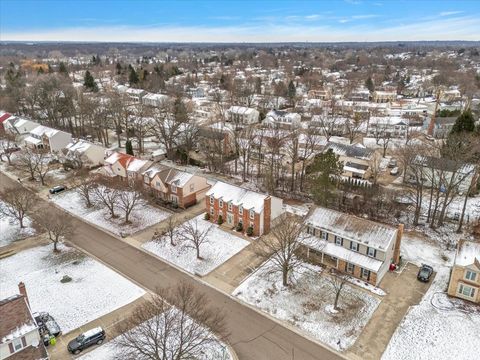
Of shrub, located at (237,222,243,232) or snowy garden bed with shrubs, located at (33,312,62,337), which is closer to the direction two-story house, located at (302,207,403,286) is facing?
the snowy garden bed with shrubs

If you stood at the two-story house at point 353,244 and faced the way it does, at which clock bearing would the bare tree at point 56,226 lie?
The bare tree is roughly at 1 o'clock from the two-story house.

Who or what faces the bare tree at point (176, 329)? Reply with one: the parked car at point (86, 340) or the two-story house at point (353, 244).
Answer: the two-story house

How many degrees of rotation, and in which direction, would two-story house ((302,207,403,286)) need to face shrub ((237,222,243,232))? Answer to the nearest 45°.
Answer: approximately 45° to its right

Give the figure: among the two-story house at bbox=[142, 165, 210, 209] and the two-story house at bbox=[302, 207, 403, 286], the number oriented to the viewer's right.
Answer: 0

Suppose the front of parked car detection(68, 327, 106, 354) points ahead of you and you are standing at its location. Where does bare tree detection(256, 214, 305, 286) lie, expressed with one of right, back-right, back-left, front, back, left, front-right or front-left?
back-left

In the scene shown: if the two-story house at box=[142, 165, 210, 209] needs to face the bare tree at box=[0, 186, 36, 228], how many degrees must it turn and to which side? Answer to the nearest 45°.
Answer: approximately 45° to its right

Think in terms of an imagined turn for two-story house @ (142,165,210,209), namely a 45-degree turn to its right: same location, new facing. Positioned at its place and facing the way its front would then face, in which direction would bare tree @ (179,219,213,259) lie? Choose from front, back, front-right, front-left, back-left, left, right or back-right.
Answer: left

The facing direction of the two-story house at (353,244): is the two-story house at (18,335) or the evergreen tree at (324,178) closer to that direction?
the two-story house

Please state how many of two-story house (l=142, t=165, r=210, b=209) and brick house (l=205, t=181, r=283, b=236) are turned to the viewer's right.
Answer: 0

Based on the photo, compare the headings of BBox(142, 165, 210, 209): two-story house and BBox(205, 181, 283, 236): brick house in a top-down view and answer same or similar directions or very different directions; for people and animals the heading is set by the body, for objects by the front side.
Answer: same or similar directions

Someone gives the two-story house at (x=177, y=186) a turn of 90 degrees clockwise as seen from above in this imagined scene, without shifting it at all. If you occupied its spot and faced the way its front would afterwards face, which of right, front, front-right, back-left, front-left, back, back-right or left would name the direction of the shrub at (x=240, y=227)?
back

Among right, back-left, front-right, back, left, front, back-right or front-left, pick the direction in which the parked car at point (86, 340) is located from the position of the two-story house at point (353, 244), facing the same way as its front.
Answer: front

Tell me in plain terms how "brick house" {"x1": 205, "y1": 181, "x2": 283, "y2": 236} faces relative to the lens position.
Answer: facing the viewer and to the left of the viewer
